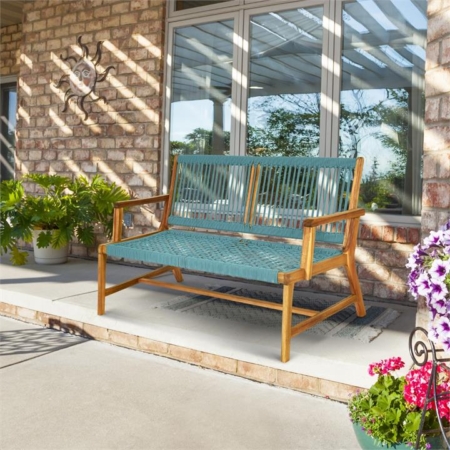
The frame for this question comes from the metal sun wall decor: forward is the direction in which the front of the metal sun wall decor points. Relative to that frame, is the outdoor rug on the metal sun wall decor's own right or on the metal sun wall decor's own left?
on the metal sun wall decor's own left

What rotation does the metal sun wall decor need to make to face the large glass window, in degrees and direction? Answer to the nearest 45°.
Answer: approximately 90° to its left

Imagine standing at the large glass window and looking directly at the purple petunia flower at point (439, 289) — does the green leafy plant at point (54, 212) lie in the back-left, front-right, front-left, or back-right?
back-right

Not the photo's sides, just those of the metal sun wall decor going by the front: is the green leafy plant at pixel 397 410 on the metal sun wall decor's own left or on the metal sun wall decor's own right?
on the metal sun wall decor's own left

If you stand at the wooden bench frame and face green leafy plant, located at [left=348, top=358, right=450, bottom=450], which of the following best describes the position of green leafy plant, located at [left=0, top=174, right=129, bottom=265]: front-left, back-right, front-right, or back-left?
back-right

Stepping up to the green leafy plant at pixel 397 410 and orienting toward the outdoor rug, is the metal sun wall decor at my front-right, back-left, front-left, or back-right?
front-left

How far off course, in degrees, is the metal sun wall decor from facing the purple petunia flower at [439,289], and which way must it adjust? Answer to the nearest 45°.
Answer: approximately 45° to its left

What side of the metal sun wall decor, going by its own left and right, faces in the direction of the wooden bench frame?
left
